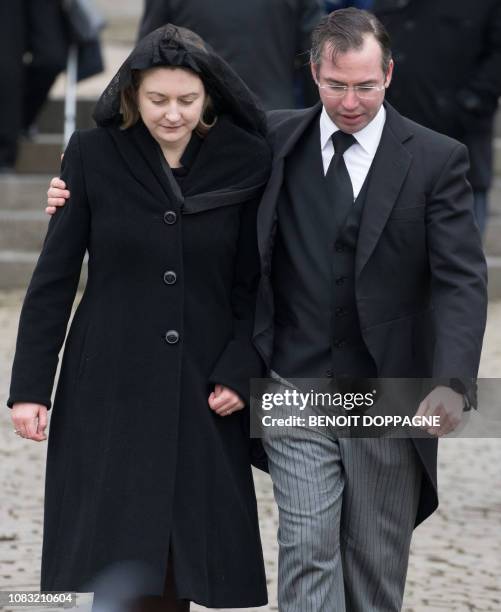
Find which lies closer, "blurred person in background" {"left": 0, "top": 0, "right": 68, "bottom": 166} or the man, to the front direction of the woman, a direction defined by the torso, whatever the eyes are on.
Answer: the man

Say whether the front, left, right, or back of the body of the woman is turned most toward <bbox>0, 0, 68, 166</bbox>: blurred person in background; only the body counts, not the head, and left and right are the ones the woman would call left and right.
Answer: back

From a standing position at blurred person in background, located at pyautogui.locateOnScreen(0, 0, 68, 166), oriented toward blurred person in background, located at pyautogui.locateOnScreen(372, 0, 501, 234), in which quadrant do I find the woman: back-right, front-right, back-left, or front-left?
front-right

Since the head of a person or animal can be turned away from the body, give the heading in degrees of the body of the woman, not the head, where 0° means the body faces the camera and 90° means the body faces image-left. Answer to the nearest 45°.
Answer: approximately 0°

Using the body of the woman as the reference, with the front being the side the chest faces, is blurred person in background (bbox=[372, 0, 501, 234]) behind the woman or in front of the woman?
behind

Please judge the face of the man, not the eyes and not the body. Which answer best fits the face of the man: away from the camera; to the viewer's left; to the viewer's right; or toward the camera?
toward the camera

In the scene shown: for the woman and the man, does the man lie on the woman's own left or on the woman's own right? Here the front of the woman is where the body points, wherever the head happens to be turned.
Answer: on the woman's own left

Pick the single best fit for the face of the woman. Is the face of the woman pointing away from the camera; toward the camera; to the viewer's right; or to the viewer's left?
toward the camera
